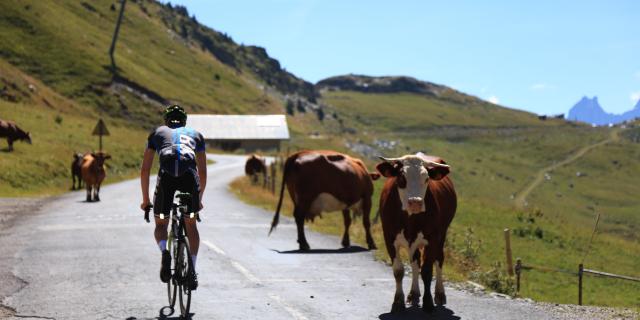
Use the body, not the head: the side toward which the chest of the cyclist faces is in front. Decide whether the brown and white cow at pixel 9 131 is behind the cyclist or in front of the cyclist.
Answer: in front

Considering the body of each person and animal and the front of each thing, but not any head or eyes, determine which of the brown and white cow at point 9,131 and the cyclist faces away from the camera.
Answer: the cyclist

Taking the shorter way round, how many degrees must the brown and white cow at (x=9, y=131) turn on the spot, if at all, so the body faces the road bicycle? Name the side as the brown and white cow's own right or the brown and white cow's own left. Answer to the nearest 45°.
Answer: approximately 90° to the brown and white cow's own right

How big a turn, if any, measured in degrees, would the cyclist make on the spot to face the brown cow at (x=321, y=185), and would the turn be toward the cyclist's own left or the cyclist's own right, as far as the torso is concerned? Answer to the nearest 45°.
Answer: approximately 45° to the cyclist's own right

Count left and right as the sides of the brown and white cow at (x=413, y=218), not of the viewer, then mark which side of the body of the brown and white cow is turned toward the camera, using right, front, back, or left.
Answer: front

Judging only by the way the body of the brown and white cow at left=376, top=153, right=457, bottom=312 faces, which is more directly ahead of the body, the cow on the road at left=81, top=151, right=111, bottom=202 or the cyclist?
the cyclist

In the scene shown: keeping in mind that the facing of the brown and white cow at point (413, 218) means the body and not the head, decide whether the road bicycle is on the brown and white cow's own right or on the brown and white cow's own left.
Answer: on the brown and white cow's own right

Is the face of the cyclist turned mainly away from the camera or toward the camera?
away from the camera

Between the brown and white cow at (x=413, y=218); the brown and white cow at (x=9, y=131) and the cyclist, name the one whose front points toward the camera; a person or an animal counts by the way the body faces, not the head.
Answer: the brown and white cow at (x=413, y=218)

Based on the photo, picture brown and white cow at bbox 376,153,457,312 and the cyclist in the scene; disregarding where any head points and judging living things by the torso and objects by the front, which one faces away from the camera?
the cyclist

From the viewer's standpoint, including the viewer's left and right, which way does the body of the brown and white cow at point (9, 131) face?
facing to the right of the viewer

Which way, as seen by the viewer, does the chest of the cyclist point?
away from the camera

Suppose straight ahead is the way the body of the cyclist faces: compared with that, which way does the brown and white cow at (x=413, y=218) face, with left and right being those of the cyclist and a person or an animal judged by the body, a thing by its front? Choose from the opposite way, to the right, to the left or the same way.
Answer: the opposite way

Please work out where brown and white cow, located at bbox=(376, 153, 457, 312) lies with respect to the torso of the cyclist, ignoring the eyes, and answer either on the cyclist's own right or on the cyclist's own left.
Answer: on the cyclist's own right
